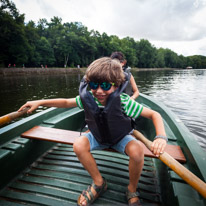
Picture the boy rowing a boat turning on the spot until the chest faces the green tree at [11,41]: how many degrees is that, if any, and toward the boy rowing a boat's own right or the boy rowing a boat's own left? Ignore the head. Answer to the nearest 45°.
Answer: approximately 135° to the boy rowing a boat's own right

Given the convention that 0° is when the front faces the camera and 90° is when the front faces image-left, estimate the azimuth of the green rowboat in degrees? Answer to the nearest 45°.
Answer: approximately 180°

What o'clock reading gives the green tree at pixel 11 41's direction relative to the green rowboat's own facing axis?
The green tree is roughly at 11 o'clock from the green rowboat.

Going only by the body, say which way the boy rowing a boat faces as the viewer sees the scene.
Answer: toward the camera
